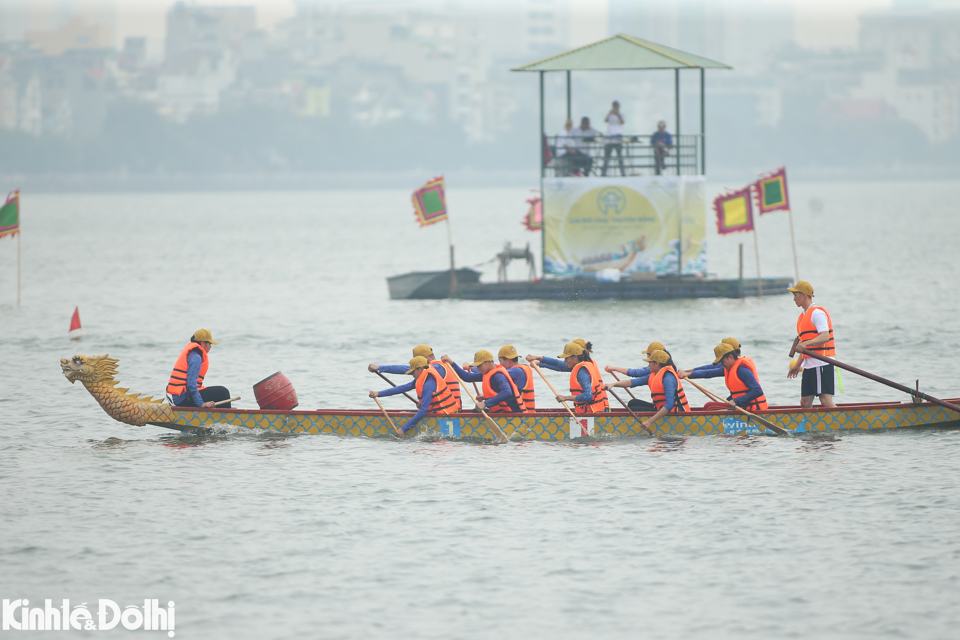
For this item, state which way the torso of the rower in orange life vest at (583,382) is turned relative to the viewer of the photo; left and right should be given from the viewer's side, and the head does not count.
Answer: facing to the left of the viewer

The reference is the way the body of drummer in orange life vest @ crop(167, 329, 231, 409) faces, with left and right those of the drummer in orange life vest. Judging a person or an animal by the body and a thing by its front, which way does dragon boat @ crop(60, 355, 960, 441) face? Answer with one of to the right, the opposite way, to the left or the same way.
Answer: the opposite way

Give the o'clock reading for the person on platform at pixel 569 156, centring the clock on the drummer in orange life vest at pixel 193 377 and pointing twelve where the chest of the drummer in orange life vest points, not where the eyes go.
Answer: The person on platform is roughly at 10 o'clock from the drummer in orange life vest.

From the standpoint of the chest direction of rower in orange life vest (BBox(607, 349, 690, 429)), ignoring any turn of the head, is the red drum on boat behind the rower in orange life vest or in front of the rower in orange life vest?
in front

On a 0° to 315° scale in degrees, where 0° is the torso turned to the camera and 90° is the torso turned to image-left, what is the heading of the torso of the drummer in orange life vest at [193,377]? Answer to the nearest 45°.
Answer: approximately 270°

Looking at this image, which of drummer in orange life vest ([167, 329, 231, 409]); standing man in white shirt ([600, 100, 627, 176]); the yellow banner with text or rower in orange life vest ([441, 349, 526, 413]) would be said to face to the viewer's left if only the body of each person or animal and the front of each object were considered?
rower in orange life vest ([441, 349, 526, 413])

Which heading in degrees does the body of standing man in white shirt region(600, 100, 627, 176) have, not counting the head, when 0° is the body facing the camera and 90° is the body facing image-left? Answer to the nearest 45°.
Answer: approximately 0°

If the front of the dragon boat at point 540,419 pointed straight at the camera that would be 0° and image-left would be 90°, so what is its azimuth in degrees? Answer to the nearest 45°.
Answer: approximately 90°

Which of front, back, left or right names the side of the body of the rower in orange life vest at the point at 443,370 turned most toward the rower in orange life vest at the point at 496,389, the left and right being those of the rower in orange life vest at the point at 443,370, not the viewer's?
back

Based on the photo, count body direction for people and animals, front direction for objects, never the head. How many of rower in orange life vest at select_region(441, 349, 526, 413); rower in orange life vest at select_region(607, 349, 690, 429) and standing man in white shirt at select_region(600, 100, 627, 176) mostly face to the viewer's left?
2

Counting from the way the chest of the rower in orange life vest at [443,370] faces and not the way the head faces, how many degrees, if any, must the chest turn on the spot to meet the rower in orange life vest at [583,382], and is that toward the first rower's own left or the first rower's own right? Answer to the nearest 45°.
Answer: approximately 180°

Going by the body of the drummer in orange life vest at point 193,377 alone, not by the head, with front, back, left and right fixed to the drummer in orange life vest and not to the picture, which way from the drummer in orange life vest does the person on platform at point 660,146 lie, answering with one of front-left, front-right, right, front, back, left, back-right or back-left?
front-left

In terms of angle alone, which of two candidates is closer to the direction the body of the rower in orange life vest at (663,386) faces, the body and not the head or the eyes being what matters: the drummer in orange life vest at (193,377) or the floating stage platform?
the drummer in orange life vest

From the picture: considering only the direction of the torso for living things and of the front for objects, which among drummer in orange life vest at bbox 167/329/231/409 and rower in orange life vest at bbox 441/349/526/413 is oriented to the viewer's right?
drummer in orange life vest at bbox 167/329/231/409

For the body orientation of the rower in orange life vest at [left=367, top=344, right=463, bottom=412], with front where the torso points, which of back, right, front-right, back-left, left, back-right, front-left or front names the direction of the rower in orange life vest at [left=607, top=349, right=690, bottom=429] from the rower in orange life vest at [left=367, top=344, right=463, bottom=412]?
back

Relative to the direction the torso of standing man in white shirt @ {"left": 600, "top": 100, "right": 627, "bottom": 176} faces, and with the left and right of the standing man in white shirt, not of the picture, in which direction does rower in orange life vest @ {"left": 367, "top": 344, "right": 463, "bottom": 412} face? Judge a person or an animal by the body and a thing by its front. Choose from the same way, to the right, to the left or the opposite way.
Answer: to the right
